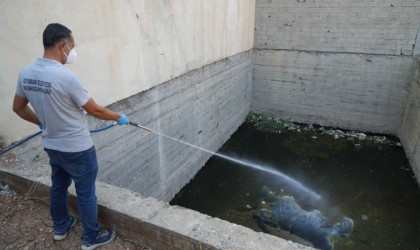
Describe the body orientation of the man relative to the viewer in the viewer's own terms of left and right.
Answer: facing away from the viewer and to the right of the viewer

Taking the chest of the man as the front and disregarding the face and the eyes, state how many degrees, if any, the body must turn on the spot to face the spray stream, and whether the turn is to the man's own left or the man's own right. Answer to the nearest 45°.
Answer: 0° — they already face it

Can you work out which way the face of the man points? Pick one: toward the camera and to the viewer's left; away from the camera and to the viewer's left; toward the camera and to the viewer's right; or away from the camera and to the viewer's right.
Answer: away from the camera and to the viewer's right
